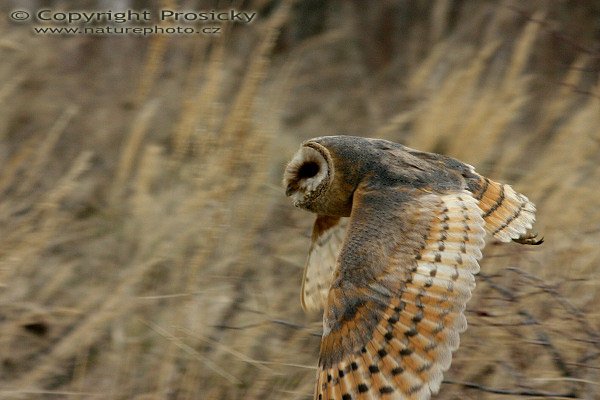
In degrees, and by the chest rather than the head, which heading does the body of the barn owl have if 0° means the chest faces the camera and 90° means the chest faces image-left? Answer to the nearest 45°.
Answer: approximately 90°
